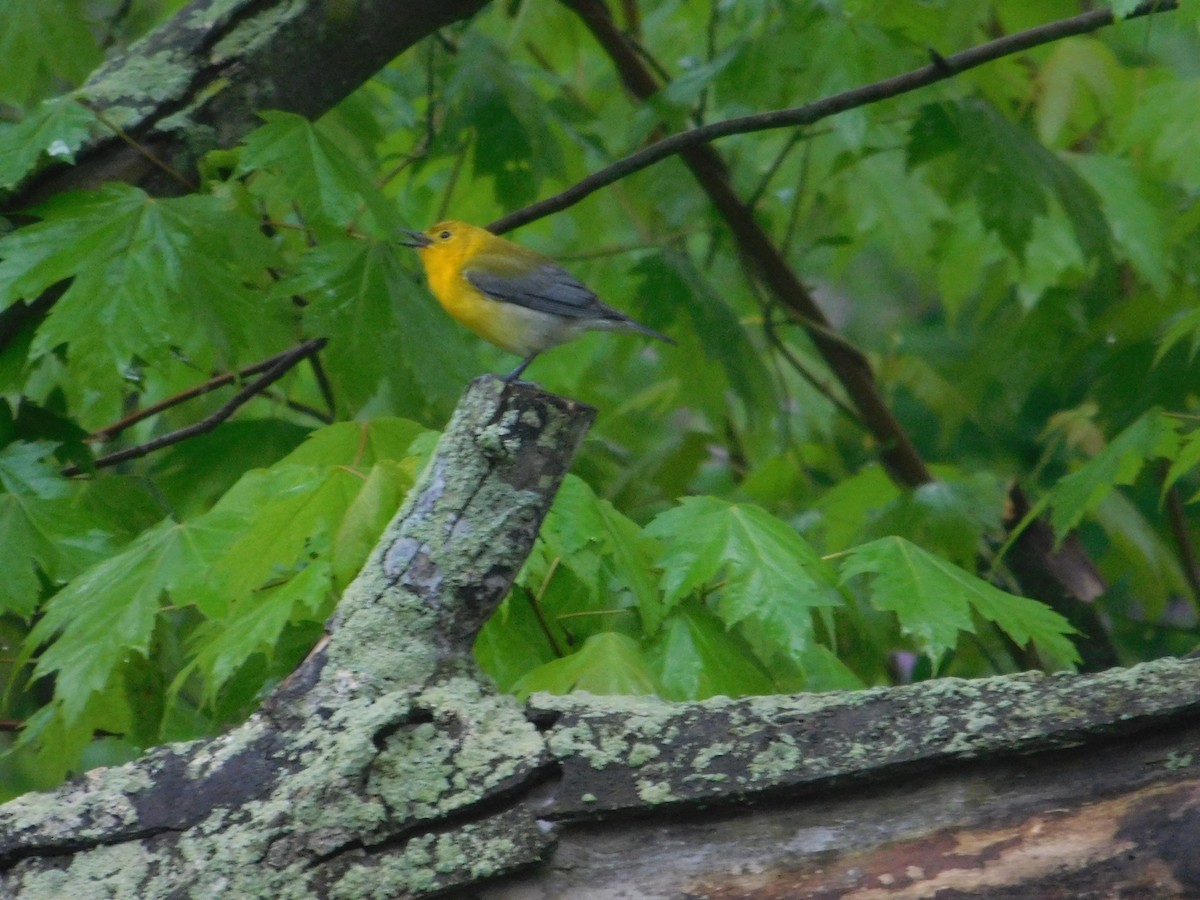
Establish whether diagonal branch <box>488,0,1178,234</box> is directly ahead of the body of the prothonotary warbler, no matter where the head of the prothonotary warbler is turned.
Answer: no

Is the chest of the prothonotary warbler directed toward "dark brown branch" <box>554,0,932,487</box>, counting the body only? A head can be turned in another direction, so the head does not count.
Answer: no

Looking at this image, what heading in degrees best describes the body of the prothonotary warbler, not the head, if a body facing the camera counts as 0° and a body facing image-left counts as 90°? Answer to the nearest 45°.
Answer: approximately 90°

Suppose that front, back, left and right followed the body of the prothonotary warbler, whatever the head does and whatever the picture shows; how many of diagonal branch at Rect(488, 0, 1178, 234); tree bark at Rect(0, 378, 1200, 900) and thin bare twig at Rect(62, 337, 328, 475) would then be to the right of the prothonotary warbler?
0

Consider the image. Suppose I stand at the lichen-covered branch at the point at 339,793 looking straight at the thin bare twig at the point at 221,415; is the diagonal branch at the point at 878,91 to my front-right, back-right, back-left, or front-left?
front-right
